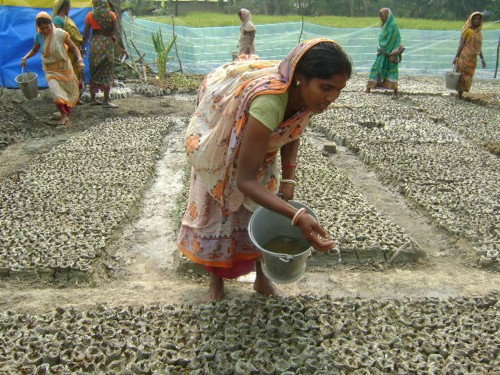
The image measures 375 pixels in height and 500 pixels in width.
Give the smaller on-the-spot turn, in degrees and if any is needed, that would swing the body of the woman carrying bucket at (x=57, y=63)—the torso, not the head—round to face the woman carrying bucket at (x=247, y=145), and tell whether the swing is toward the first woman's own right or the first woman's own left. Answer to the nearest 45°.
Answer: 0° — they already face them

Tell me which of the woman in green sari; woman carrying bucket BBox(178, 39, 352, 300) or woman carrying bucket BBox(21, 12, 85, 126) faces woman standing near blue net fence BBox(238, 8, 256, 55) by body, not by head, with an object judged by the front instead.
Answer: the woman in green sari

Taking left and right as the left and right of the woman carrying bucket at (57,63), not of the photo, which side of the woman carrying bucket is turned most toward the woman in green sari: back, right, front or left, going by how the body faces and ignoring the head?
left

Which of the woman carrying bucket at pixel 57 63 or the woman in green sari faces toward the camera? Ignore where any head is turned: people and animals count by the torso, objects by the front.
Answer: the woman carrying bucket

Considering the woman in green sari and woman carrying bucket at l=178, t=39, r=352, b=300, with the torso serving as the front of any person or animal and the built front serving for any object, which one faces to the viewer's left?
the woman in green sari

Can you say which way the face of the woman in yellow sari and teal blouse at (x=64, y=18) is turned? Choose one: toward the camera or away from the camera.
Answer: toward the camera

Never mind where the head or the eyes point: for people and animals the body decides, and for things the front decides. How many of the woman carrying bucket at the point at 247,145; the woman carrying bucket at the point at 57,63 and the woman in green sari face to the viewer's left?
1

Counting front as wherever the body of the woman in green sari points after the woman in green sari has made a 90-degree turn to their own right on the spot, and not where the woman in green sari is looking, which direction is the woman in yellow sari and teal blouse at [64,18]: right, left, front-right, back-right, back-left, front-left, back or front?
back-left

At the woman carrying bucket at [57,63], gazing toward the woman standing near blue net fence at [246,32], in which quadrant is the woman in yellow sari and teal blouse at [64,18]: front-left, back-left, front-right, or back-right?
front-left

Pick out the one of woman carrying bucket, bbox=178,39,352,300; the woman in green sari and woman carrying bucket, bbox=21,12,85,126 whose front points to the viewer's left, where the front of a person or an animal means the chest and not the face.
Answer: the woman in green sari

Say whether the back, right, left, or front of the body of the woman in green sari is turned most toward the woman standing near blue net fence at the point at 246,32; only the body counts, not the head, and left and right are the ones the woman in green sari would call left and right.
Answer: front

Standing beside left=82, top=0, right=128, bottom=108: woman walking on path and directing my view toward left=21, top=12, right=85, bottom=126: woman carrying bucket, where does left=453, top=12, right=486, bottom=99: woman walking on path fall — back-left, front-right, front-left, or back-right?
back-left

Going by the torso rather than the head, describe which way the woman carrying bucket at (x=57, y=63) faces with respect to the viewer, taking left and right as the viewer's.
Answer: facing the viewer

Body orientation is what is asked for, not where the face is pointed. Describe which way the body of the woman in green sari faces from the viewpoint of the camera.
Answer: to the viewer's left

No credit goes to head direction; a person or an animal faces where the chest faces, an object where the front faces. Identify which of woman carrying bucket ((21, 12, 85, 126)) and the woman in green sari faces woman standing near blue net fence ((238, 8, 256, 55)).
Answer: the woman in green sari
